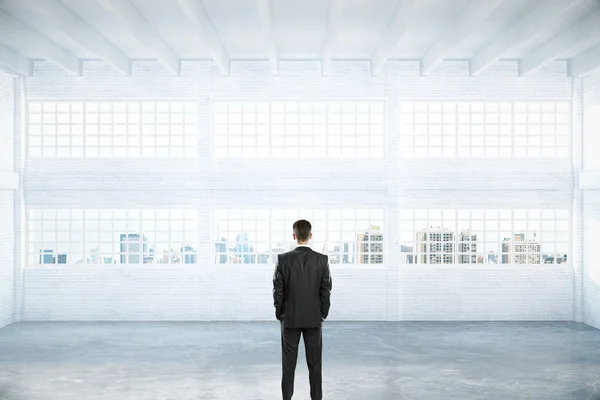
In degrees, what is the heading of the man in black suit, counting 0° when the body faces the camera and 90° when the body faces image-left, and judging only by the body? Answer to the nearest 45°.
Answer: approximately 180°

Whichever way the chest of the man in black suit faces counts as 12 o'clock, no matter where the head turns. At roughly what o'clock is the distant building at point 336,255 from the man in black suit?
The distant building is roughly at 12 o'clock from the man in black suit.

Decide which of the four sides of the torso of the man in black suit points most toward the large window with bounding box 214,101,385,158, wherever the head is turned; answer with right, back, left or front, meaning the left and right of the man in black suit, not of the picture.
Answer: front

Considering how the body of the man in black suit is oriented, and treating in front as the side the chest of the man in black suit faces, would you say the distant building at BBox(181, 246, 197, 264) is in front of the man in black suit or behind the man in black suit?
in front

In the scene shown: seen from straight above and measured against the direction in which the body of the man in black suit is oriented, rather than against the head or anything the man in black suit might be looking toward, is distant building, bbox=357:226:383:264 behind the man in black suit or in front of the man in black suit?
in front

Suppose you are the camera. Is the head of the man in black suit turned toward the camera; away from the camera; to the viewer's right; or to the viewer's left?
away from the camera

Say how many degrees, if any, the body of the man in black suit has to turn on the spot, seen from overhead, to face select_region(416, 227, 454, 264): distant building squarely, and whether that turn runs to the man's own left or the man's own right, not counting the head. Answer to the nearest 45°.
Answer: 0° — they already face it

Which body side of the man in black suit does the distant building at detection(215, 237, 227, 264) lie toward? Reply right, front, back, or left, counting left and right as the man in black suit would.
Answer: front

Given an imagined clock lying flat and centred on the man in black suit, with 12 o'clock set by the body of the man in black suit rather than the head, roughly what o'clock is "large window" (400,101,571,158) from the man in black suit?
The large window is roughly at 1 o'clock from the man in black suit.
